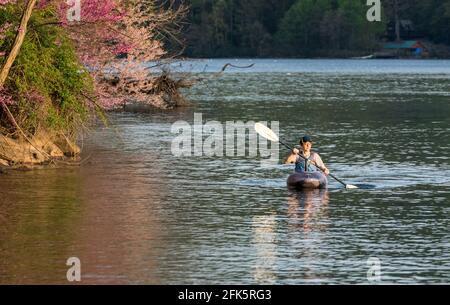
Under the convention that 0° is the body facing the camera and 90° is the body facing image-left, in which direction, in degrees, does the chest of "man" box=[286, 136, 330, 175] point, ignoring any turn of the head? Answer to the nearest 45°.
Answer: approximately 0°

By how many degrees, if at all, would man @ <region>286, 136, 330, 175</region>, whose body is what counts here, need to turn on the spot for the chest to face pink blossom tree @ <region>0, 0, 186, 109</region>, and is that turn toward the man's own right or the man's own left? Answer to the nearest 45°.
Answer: approximately 135° to the man's own right
